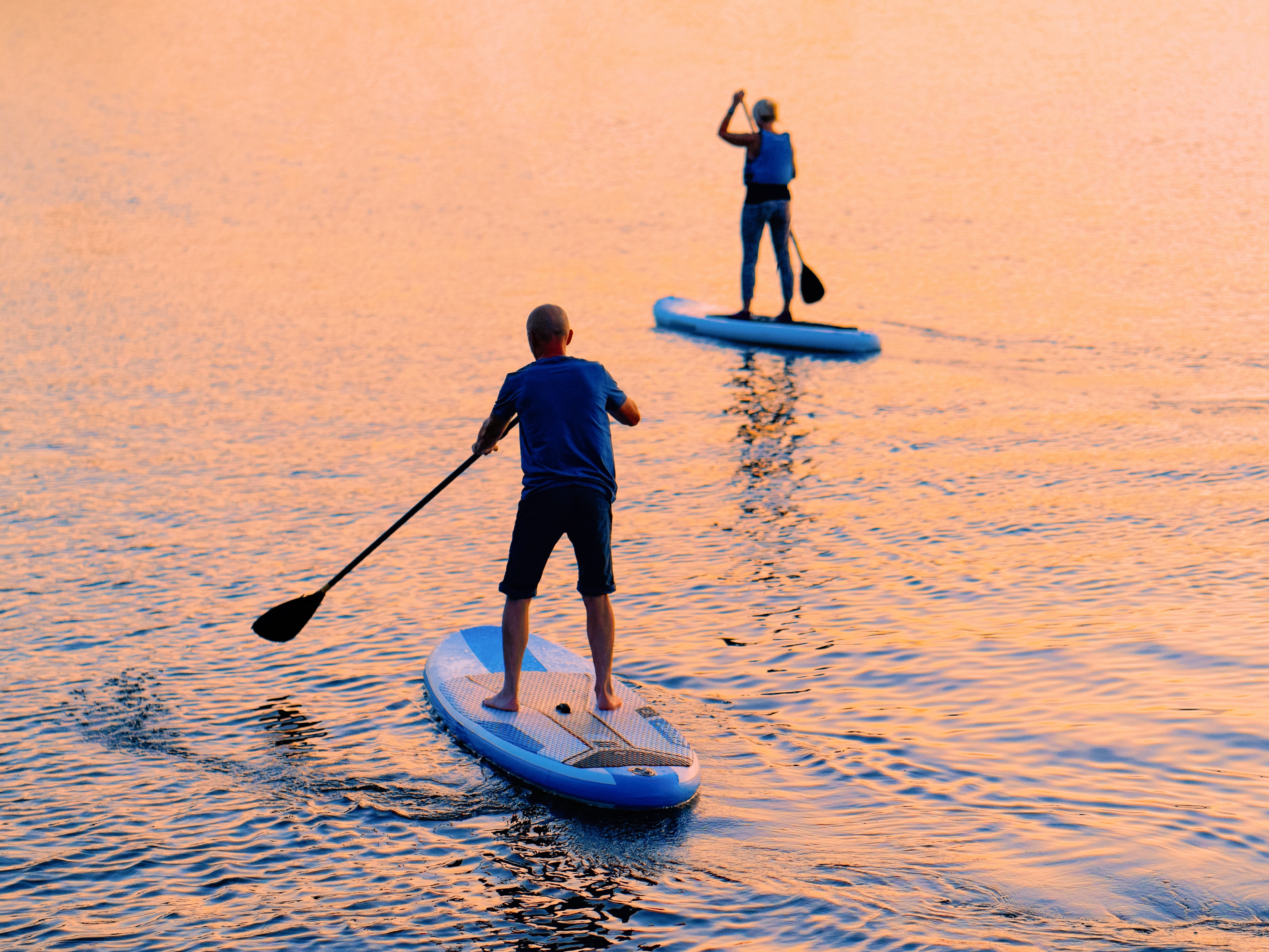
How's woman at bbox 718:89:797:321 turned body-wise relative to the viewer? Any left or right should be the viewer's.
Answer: facing away from the viewer and to the left of the viewer

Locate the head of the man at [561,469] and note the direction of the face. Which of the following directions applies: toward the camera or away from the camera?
away from the camera

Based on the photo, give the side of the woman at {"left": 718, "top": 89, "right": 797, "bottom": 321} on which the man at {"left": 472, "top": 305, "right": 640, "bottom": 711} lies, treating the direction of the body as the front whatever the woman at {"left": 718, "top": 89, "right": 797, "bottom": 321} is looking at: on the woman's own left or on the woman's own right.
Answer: on the woman's own left

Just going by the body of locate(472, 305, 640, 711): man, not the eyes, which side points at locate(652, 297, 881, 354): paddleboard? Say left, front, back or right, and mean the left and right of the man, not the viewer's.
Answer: front

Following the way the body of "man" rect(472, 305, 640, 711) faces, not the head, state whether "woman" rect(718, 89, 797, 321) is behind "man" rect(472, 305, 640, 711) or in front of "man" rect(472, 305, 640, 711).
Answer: in front

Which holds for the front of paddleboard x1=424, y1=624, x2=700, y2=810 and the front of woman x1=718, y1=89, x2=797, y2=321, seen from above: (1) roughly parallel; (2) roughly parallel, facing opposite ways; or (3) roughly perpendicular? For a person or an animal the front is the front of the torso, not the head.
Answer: roughly parallel

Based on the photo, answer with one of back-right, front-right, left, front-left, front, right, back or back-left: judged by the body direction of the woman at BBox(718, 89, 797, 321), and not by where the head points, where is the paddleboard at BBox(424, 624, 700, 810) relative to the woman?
back-left

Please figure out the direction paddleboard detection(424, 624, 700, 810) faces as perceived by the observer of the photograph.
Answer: facing away from the viewer and to the left of the viewer

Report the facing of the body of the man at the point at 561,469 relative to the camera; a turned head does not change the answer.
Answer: away from the camera

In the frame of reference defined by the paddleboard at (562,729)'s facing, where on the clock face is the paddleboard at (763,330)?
the paddleboard at (763,330) is roughly at 2 o'clock from the paddleboard at (562,729).
